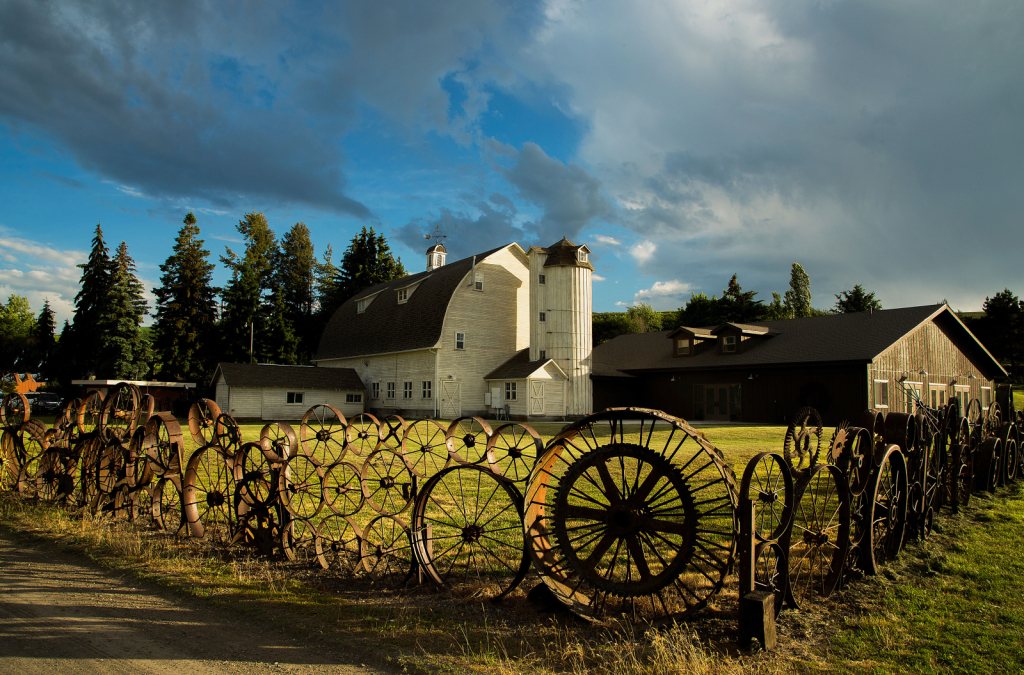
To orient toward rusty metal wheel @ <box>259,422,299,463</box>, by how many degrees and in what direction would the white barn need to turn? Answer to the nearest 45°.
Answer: approximately 45° to its right

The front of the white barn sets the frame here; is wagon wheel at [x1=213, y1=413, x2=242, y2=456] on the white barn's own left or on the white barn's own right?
on the white barn's own right

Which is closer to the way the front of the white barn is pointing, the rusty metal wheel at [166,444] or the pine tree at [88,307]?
the rusty metal wheel

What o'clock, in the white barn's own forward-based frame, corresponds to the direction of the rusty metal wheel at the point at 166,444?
The rusty metal wheel is roughly at 2 o'clock from the white barn.

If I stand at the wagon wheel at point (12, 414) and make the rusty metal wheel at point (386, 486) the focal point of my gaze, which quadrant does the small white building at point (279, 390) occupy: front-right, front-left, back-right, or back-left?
back-left

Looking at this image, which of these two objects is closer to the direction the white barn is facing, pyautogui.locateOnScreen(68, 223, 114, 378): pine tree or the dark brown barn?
the dark brown barn

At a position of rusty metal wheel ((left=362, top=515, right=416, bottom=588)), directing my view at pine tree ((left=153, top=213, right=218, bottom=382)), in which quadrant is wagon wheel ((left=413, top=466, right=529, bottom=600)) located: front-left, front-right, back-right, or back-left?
back-right

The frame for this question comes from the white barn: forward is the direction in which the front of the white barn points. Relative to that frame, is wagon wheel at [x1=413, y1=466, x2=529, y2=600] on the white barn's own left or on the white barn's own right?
on the white barn's own right

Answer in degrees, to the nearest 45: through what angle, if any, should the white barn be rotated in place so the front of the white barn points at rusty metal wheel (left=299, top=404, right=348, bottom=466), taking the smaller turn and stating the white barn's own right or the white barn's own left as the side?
approximately 45° to the white barn's own right
